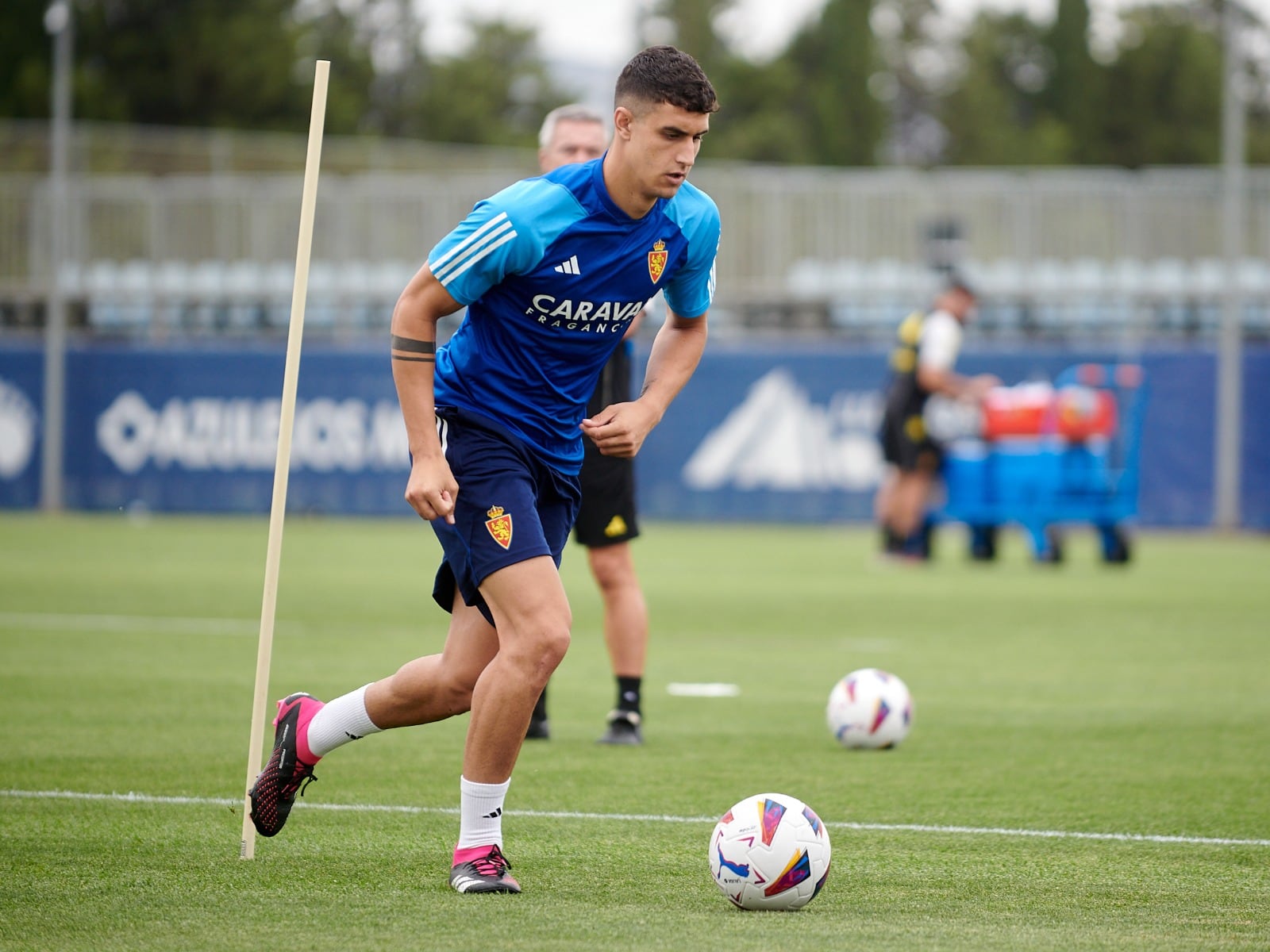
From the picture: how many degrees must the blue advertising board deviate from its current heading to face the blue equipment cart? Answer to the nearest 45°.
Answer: approximately 45° to its left

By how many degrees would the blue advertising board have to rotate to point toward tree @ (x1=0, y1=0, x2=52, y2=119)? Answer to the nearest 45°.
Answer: approximately 135° to its right

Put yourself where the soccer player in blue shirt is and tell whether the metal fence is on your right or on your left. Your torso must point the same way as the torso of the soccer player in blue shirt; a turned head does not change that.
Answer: on your left

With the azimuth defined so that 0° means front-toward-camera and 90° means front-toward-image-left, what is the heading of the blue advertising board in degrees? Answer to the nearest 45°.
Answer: approximately 0°

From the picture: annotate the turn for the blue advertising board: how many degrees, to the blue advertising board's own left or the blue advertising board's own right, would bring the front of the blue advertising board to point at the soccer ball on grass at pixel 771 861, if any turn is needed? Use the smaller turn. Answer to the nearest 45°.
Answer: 0° — it already faces it

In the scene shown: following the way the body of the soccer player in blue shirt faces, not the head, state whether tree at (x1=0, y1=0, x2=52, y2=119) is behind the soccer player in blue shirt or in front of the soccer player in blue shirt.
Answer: behind

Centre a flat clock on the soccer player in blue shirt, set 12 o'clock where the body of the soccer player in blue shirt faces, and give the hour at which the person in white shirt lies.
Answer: The person in white shirt is roughly at 8 o'clock from the soccer player in blue shirt.

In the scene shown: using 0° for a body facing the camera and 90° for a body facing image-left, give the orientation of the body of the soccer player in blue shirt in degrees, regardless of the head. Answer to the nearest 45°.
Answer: approximately 315°

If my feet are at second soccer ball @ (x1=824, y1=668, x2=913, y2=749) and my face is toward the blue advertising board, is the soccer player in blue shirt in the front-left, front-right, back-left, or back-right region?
back-left

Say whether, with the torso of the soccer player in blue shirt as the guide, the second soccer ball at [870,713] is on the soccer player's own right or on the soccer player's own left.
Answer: on the soccer player's own left

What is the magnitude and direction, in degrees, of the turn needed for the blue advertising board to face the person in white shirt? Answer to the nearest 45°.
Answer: approximately 45° to its left
